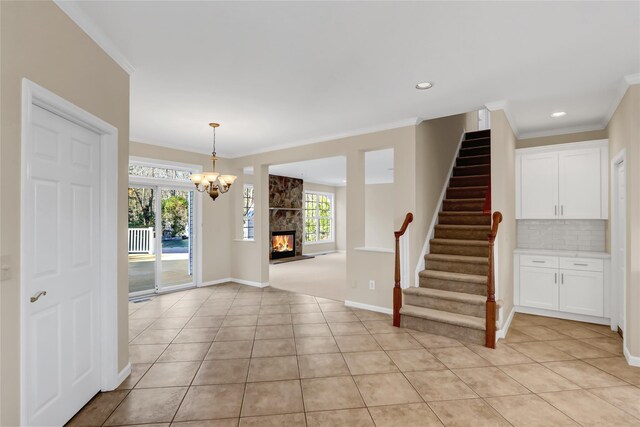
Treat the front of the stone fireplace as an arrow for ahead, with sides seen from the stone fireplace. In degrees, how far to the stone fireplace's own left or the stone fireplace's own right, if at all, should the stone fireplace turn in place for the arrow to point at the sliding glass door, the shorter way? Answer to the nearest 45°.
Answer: approximately 90° to the stone fireplace's own right

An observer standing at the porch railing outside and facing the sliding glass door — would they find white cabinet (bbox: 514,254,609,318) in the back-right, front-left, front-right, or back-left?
front-left

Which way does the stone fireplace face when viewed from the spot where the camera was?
facing the viewer and to the right of the viewer

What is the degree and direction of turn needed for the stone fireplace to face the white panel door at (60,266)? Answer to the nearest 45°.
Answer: approximately 45° to its right

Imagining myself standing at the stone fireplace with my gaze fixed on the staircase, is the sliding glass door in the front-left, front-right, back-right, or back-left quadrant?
front-right

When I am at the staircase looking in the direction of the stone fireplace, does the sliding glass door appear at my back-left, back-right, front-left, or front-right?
front-left

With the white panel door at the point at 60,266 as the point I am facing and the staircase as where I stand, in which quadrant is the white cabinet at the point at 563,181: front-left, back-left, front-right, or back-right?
back-left

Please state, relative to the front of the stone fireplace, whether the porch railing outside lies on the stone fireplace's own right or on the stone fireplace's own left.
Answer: on the stone fireplace's own right

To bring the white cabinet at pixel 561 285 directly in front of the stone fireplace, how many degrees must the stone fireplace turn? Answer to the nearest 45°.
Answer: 0° — it already faces it

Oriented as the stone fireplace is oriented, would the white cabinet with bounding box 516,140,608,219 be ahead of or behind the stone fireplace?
ahead

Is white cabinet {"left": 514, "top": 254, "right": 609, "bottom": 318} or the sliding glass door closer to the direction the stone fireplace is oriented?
the white cabinet

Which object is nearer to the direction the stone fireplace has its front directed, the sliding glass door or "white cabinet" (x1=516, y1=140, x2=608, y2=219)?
the white cabinet
